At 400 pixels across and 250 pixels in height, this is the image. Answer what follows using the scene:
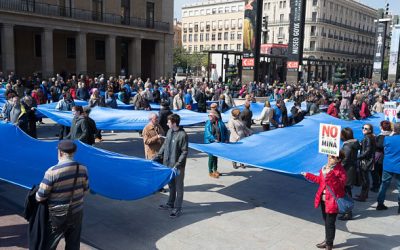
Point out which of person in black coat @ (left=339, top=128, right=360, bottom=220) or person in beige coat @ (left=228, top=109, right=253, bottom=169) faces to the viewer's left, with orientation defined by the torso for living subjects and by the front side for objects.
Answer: the person in black coat

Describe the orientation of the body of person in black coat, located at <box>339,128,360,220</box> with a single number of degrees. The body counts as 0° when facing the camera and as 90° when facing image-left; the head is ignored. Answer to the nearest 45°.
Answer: approximately 90°

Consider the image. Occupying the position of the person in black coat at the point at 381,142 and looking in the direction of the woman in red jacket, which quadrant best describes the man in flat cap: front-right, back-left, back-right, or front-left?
front-right

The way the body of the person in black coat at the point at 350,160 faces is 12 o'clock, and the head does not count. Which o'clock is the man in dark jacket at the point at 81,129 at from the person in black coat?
The man in dark jacket is roughly at 12 o'clock from the person in black coat.

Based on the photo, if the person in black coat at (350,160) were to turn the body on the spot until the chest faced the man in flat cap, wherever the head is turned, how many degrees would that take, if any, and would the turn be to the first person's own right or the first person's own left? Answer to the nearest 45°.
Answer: approximately 45° to the first person's own left

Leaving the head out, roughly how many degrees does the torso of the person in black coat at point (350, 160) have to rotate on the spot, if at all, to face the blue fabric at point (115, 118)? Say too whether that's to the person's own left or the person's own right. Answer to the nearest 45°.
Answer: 0° — they already face it

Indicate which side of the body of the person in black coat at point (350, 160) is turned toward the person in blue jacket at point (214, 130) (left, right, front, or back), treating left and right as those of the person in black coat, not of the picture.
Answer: front

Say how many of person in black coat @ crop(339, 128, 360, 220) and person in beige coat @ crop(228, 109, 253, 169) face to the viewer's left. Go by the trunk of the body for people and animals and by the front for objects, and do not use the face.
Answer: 1

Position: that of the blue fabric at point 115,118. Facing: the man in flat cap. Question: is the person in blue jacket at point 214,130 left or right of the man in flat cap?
left

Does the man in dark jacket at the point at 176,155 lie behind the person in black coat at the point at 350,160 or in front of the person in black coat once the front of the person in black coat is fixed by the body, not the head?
in front
